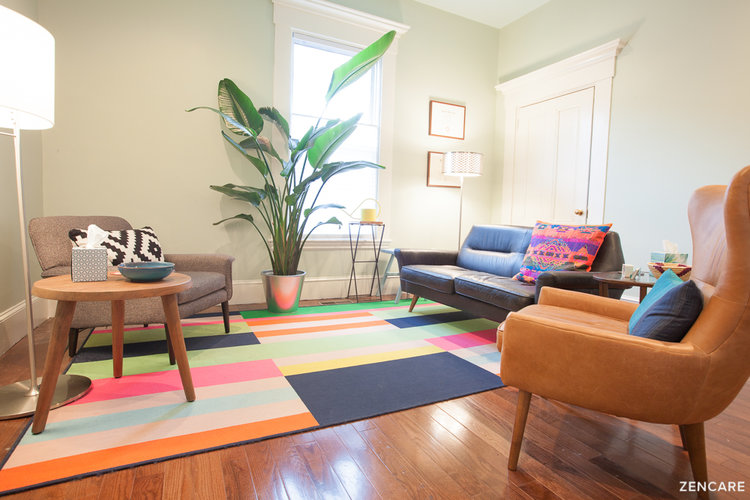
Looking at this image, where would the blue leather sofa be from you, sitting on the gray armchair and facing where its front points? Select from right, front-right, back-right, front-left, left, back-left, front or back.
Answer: front-left

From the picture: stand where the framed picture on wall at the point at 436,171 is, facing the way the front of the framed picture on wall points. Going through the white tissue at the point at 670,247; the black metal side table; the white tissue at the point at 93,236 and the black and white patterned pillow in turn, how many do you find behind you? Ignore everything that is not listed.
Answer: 0

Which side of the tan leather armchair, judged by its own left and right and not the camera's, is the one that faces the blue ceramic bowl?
front

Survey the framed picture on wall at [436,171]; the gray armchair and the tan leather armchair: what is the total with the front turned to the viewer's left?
1

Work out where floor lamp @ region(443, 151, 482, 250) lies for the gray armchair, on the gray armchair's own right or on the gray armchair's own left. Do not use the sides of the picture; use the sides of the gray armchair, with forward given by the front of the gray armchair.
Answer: on the gray armchair's own left

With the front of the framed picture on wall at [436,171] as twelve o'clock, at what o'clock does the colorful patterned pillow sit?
The colorful patterned pillow is roughly at 11 o'clock from the framed picture on wall.

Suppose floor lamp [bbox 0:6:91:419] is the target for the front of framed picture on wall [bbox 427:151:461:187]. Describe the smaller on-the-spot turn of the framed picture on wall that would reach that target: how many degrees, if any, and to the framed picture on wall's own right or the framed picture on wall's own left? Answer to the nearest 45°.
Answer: approximately 45° to the framed picture on wall's own right

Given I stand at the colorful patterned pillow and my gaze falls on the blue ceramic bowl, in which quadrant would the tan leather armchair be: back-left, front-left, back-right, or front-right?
front-left

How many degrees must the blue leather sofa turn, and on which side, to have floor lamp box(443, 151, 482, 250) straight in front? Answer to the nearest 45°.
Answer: approximately 135° to its right

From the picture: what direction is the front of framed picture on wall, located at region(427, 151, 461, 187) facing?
toward the camera

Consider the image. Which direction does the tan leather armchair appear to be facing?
to the viewer's left

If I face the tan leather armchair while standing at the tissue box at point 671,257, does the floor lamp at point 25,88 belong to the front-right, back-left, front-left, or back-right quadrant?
front-right

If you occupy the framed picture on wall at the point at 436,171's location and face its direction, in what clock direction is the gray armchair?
The gray armchair is roughly at 1 o'clock from the framed picture on wall.

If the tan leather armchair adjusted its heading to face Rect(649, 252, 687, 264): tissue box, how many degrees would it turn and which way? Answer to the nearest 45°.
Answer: approximately 90° to its right

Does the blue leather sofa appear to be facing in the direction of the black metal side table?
no

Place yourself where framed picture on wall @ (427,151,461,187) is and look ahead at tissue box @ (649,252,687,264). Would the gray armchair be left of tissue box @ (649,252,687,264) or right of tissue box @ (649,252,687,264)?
right

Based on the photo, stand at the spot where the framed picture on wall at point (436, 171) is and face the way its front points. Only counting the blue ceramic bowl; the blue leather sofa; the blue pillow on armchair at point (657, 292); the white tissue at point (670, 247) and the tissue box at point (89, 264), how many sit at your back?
0

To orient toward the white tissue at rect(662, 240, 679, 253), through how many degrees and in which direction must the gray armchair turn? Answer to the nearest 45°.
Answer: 0° — it already faces it

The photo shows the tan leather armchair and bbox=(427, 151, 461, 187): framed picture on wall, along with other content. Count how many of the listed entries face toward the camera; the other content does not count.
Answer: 1

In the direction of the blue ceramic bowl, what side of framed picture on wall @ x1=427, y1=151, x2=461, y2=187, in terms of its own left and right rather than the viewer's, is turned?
front
